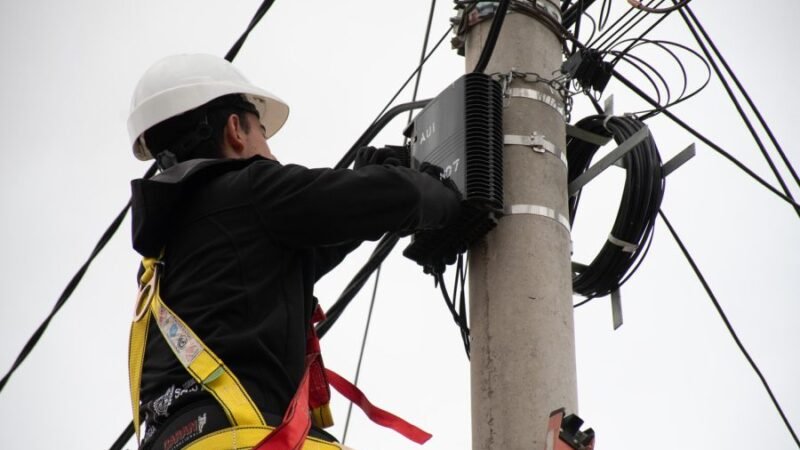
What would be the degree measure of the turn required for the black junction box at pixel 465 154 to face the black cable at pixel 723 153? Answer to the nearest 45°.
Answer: approximately 180°

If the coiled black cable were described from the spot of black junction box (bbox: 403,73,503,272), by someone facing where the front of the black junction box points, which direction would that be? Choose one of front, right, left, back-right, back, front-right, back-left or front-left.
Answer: back

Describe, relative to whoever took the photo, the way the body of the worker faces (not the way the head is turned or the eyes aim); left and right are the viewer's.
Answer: facing away from the viewer and to the right of the viewer

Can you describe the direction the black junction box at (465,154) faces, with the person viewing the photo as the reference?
facing the viewer and to the left of the viewer

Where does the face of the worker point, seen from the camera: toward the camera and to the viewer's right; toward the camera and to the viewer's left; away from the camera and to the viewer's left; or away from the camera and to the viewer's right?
away from the camera and to the viewer's right

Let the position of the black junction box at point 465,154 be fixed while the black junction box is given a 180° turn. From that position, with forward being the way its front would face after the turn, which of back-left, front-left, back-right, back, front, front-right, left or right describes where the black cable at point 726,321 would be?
front

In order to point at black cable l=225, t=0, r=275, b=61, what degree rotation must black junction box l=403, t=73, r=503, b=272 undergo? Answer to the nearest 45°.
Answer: approximately 90° to its right

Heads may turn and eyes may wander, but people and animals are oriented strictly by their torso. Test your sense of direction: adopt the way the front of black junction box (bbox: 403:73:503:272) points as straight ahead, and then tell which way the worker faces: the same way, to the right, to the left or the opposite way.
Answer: the opposite way

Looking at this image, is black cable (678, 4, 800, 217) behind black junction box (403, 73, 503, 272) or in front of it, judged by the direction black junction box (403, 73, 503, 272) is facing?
behind

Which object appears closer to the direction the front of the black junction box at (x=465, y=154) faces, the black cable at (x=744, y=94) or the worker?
the worker

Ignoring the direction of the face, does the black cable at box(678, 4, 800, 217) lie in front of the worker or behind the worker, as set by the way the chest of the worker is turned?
in front
